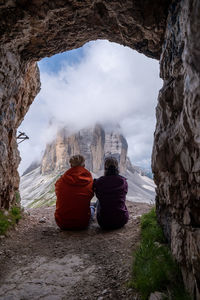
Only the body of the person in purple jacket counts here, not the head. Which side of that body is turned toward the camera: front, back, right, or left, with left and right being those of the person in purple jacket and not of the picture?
back

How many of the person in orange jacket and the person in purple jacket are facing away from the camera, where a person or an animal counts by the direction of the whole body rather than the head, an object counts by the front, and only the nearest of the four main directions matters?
2

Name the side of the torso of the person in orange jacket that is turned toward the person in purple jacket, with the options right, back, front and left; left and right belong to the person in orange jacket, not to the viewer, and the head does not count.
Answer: right

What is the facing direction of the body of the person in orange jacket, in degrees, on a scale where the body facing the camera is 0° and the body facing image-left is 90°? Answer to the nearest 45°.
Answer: approximately 180°

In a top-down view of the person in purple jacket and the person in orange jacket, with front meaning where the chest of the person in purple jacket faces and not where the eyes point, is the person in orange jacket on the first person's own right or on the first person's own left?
on the first person's own left
